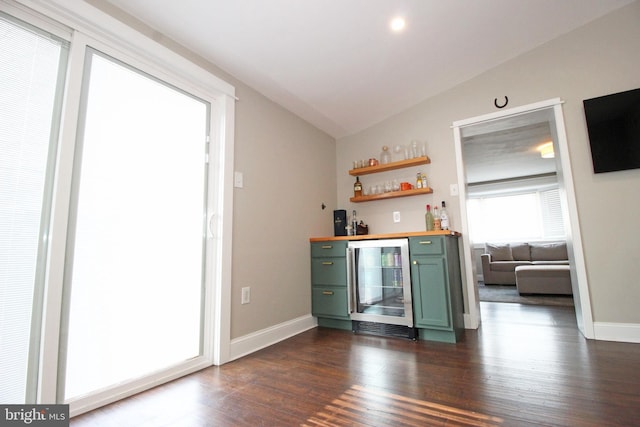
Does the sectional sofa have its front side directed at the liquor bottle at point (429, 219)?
yes

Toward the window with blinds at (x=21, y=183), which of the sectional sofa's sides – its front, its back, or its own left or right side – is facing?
front

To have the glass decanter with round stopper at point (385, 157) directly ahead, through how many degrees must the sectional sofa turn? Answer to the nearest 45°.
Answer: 0° — it already faces it

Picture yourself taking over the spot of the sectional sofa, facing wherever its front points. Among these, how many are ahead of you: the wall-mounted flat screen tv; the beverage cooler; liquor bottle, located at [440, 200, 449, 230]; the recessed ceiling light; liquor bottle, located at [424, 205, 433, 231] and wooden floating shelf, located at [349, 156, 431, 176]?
6

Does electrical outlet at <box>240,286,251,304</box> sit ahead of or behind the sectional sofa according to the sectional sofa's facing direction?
ahead

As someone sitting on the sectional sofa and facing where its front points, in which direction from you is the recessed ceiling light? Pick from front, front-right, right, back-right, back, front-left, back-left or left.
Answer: front

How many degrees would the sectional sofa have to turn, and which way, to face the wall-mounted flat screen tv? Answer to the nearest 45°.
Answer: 0° — it already faces it

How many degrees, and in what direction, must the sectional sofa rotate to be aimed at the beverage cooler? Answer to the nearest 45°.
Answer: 0° — it already faces it

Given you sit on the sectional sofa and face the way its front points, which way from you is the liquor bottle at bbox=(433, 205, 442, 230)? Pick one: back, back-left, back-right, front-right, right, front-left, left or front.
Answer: front

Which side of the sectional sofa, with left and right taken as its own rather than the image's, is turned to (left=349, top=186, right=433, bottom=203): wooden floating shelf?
front

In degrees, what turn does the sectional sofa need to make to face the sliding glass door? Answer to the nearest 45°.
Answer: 0° — it already faces it

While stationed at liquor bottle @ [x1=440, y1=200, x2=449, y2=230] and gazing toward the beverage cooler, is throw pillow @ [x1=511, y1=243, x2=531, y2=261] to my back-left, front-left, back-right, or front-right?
back-right

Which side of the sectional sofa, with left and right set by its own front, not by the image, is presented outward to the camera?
front
